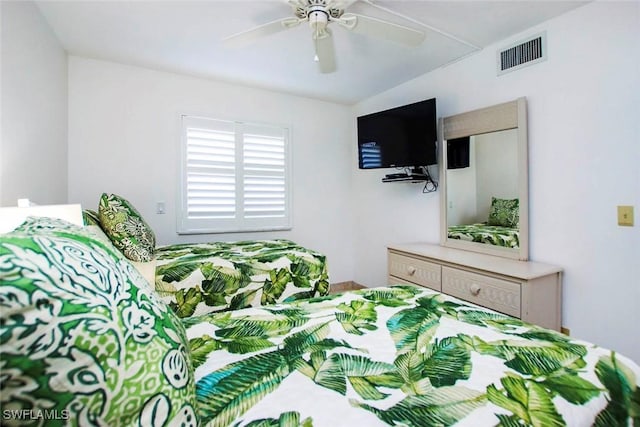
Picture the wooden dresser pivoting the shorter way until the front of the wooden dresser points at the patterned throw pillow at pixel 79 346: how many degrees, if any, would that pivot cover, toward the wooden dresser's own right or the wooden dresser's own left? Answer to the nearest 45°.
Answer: approximately 45° to the wooden dresser's own left

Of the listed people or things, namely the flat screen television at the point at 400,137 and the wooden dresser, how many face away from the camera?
0

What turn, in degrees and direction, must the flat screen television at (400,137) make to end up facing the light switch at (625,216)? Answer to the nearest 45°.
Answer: approximately 90° to its left

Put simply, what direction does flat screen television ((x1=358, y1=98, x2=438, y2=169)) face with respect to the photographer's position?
facing the viewer and to the left of the viewer

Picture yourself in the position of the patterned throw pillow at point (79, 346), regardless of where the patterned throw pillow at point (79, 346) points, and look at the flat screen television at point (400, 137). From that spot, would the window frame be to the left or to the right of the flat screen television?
left

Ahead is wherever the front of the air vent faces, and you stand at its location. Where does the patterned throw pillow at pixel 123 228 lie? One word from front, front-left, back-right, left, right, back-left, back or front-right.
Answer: front

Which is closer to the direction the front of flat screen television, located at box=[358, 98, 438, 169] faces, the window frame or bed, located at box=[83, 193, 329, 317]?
the bed

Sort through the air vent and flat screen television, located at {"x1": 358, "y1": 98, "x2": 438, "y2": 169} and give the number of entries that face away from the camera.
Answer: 0

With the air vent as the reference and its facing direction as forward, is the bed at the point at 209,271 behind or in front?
in front

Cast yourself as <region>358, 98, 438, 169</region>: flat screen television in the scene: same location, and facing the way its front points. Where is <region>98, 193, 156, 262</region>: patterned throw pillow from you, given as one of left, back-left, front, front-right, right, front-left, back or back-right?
front
